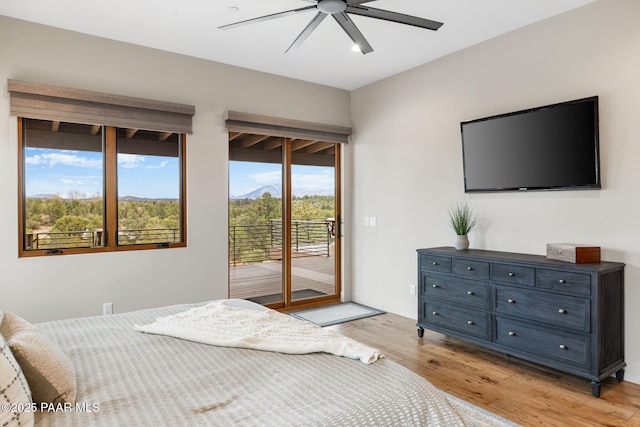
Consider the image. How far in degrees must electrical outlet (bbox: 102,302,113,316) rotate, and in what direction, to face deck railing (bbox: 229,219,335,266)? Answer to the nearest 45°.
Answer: approximately 90° to its left

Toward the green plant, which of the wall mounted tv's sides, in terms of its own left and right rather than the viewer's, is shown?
right

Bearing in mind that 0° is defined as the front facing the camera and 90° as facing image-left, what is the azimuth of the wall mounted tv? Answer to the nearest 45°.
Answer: approximately 45°

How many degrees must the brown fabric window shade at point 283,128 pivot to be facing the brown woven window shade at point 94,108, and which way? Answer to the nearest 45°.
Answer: approximately 90° to its right

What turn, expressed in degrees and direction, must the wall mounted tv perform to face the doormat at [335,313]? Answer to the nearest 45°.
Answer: approximately 45° to its right

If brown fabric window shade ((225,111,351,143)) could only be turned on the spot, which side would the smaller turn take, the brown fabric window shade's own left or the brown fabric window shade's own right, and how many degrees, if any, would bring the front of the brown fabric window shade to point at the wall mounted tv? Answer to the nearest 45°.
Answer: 0° — it already faces it

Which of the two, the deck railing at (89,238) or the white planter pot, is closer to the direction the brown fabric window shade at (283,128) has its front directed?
the white planter pot

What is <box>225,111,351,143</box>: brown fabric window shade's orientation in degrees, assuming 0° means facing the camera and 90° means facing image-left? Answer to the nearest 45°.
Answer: approximately 315°

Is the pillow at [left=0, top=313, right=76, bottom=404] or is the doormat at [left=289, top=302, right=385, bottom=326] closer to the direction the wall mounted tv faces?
the pillow

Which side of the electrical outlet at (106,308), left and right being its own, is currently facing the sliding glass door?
left
